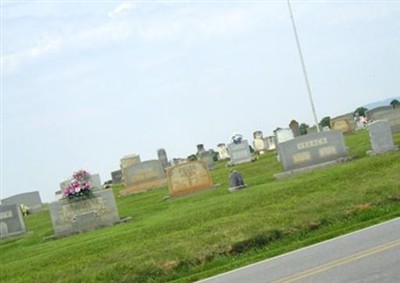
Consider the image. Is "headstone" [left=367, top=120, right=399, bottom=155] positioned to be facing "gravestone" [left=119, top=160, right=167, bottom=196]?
no

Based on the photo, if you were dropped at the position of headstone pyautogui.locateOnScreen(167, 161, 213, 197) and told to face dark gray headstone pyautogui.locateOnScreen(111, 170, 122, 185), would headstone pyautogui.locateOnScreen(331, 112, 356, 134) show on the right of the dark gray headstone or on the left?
right

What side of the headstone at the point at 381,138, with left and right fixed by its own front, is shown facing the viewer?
front

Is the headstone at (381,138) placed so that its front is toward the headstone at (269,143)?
no

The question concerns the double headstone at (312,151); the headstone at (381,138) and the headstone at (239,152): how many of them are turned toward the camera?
3

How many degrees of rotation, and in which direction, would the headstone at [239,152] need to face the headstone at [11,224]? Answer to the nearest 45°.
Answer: approximately 45° to its right

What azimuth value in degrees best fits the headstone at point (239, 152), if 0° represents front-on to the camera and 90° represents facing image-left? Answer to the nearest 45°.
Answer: approximately 0°

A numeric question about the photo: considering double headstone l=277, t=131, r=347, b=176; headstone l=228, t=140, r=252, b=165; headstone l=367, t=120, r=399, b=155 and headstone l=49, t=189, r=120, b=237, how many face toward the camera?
4

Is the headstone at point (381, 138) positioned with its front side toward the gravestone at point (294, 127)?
no

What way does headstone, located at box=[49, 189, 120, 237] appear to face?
toward the camera

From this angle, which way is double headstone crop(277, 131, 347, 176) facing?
toward the camera

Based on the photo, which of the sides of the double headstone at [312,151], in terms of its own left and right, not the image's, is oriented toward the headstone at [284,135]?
back

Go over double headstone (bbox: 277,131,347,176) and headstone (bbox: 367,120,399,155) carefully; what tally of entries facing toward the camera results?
2

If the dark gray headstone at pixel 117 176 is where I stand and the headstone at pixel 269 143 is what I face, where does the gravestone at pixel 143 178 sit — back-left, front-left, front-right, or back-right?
front-right
